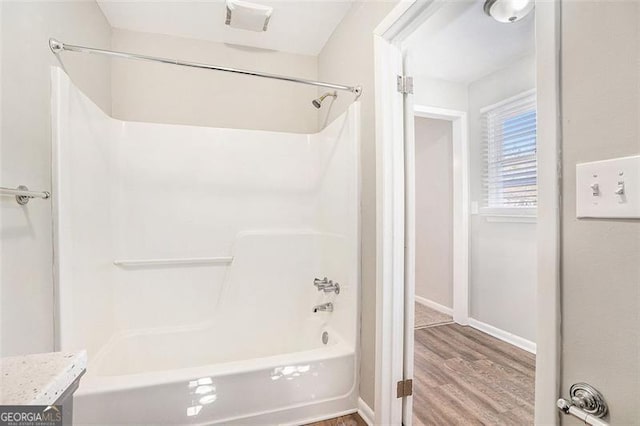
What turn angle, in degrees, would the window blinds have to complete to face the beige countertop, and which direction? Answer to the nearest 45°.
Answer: approximately 45° to its left

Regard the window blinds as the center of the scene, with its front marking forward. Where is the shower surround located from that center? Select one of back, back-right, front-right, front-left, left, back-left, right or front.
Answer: front

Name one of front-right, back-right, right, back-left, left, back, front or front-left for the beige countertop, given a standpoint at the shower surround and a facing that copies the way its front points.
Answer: front

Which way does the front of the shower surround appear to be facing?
toward the camera

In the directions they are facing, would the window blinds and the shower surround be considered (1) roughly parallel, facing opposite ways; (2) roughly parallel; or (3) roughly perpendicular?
roughly perpendicular

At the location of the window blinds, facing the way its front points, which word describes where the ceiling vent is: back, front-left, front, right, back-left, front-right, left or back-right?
front

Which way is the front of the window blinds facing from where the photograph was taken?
facing the viewer and to the left of the viewer

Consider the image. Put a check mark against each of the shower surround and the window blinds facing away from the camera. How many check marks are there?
0

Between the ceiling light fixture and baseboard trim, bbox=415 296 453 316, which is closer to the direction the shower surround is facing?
the ceiling light fixture

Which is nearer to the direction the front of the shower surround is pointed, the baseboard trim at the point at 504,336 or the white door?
the white door

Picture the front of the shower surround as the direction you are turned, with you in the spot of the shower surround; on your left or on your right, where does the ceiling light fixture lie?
on your left

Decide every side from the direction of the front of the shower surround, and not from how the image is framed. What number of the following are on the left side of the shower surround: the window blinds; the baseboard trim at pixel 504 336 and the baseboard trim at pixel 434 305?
3

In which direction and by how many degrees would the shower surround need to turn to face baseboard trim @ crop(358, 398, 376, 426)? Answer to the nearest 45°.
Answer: approximately 45° to its left

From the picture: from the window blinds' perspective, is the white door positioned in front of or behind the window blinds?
in front
